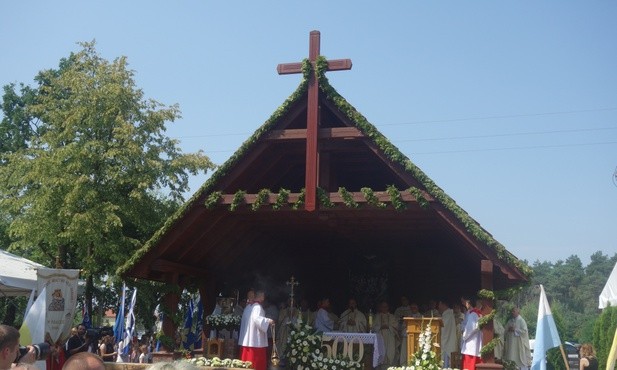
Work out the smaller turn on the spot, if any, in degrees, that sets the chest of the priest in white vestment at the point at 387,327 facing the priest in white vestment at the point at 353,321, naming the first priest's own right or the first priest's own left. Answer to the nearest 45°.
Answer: approximately 90° to the first priest's own right

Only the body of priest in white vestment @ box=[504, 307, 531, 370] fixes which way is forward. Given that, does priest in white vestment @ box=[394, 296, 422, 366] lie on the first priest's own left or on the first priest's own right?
on the first priest's own right

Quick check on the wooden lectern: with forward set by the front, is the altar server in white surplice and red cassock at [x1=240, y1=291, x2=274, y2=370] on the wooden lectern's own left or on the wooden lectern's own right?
on the wooden lectern's own right

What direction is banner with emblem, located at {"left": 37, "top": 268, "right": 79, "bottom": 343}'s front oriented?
toward the camera

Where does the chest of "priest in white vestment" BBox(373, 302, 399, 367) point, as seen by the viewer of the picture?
toward the camera

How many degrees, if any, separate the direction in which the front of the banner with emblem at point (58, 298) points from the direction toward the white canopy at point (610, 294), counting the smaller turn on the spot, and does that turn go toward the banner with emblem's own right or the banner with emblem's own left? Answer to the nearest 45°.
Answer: approximately 90° to the banner with emblem's own left

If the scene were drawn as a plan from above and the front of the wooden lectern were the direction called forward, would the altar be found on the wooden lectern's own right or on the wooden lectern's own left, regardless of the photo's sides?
on the wooden lectern's own right

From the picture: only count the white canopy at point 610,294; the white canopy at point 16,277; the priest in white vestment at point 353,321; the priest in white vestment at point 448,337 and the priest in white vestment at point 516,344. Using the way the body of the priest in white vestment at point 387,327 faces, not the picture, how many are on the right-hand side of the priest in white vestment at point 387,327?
2

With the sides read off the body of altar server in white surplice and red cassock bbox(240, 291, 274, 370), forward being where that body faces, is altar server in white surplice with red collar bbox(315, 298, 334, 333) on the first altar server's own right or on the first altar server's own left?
on the first altar server's own left

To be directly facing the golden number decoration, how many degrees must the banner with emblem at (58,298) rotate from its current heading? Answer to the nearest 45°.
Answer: approximately 90° to its left
